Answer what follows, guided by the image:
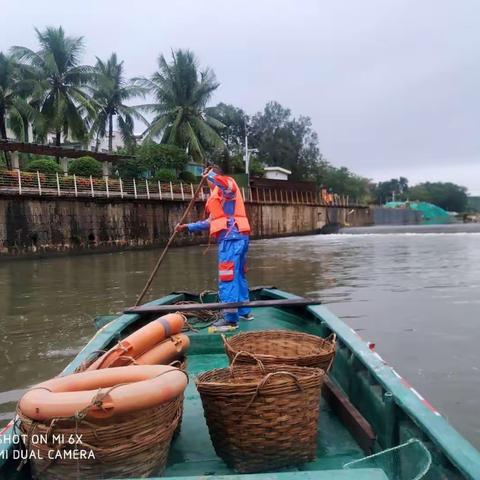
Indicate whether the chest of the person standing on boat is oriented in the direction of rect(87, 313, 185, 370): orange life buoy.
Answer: no

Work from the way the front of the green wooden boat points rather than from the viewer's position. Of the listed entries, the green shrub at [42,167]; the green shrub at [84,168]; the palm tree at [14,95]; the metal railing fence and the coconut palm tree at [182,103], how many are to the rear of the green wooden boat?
0

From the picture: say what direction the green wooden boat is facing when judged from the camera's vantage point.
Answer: facing away from the viewer

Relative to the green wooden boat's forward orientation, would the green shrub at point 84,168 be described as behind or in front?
in front

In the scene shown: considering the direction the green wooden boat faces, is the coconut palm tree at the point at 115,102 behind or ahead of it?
ahead

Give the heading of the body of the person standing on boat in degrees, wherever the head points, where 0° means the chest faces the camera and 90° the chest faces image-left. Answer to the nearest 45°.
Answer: approximately 90°
